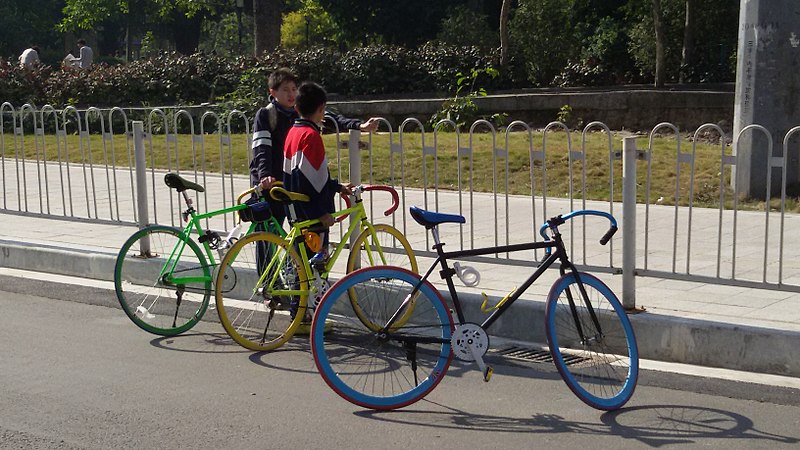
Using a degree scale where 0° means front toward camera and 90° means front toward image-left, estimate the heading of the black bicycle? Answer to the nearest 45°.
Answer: approximately 270°

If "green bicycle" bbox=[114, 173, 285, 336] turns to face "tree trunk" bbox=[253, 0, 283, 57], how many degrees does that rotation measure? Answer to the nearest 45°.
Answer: approximately 45° to its left

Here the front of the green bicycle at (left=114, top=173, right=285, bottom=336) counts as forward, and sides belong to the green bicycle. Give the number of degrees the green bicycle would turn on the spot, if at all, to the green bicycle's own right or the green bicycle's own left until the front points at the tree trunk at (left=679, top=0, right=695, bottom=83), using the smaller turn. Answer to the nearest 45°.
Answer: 0° — it already faces it

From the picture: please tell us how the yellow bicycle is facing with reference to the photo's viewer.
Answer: facing away from the viewer and to the right of the viewer

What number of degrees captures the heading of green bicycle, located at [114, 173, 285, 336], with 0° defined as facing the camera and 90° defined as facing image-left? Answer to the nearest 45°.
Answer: approximately 225°

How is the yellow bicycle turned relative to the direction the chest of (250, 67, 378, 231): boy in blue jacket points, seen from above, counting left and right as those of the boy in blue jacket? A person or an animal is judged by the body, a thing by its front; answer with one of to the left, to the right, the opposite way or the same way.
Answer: to the left

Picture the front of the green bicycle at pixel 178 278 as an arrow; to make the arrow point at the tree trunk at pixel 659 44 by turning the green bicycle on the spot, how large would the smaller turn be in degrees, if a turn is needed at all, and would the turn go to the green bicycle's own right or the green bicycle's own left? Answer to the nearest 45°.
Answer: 0° — it already faces it

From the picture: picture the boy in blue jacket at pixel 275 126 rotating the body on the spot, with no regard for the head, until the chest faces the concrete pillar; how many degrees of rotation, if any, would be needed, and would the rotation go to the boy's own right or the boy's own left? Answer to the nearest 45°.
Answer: approximately 90° to the boy's own left

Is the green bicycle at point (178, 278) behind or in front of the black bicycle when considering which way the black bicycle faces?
behind

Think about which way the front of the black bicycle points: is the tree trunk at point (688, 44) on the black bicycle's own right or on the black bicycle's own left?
on the black bicycle's own left

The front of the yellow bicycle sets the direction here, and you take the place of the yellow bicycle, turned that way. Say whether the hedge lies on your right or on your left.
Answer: on your left
